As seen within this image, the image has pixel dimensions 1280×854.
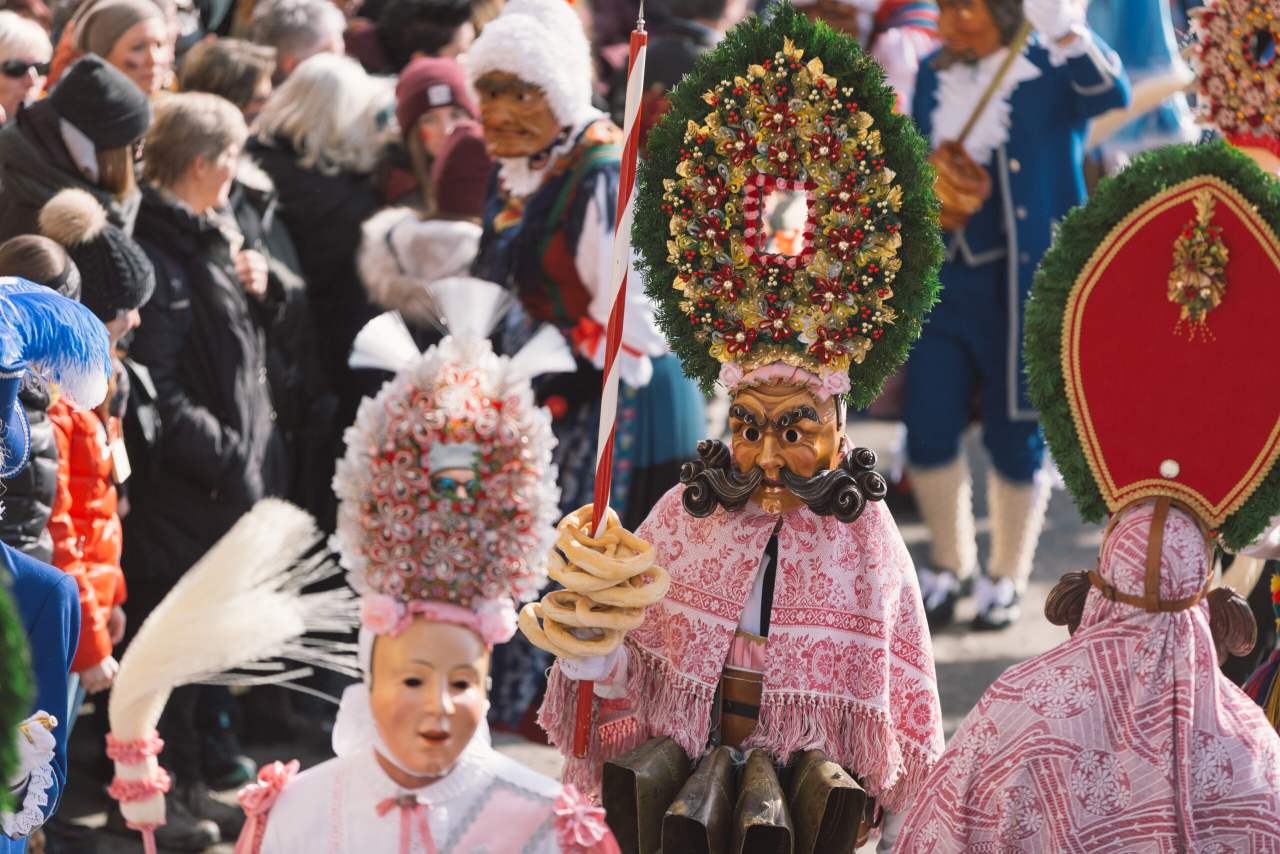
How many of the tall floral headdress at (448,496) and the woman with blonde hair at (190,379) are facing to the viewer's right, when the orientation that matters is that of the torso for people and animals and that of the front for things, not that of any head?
1

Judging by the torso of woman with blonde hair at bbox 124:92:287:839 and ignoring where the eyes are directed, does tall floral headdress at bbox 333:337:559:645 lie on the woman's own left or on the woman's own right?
on the woman's own right

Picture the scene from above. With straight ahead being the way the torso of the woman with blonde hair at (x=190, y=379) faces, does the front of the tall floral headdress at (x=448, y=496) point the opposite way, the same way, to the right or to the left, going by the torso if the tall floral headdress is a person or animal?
to the right

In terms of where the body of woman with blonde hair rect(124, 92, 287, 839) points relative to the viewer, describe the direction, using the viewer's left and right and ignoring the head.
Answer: facing to the right of the viewer

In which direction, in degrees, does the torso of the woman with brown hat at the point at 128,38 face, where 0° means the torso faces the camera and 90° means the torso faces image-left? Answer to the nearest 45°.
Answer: approximately 315°

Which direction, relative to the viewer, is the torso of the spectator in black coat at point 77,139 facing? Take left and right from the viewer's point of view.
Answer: facing to the right of the viewer

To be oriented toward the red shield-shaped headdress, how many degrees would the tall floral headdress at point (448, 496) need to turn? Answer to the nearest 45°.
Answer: approximately 90° to its left

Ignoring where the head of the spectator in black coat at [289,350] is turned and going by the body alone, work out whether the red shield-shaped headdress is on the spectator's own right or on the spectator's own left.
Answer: on the spectator's own right

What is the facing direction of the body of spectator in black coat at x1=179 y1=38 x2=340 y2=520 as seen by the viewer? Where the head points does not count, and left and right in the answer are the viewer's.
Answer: facing to the right of the viewer

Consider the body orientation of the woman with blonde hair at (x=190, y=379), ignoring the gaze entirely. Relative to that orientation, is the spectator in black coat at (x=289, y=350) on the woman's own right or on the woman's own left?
on the woman's own left
